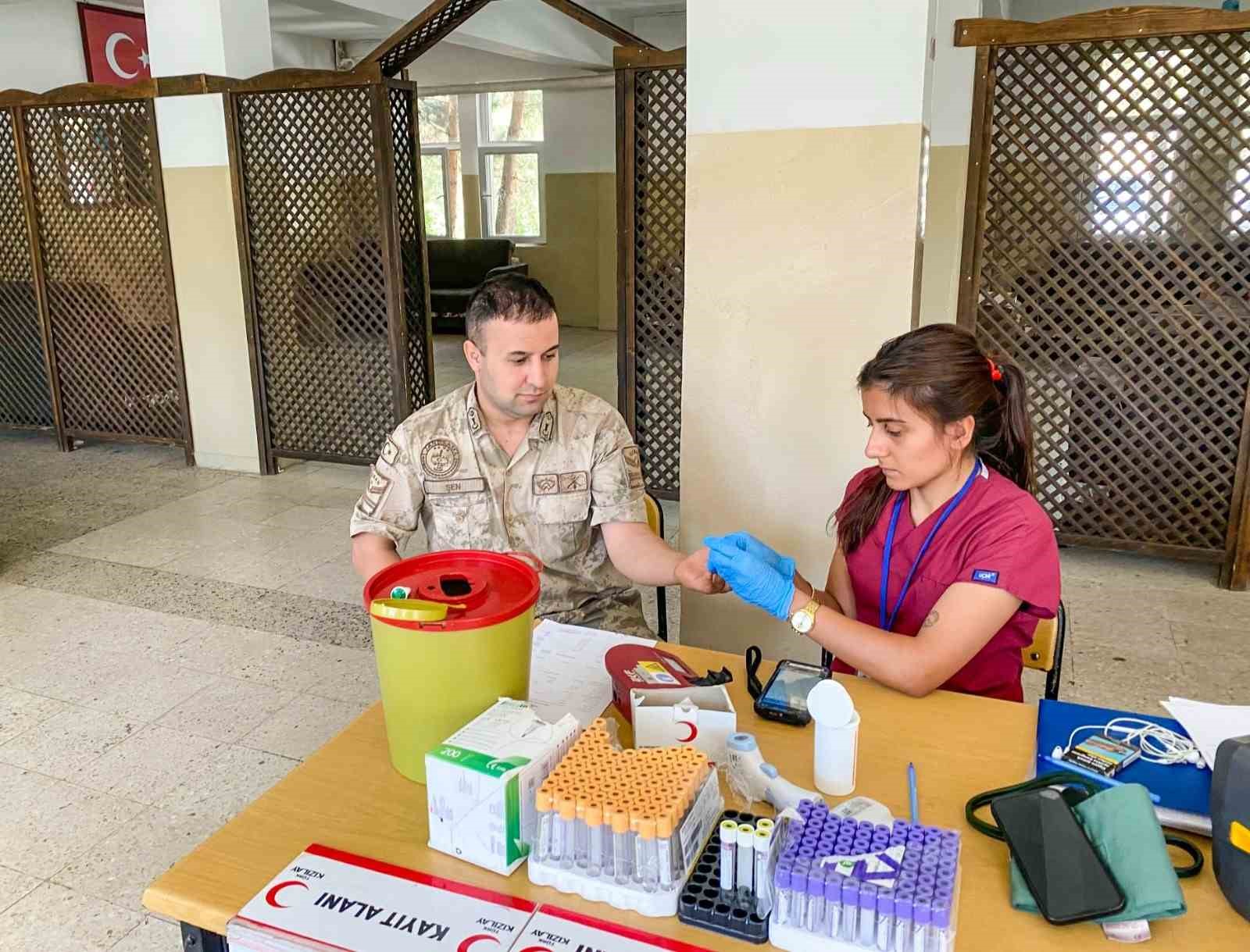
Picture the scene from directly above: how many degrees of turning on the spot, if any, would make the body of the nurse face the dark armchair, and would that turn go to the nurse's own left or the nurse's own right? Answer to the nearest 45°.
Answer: approximately 90° to the nurse's own right

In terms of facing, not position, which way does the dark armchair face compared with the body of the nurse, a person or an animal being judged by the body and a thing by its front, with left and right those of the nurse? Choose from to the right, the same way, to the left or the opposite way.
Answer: to the left

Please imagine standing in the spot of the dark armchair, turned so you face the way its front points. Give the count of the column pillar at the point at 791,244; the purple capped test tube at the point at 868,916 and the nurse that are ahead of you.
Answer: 3

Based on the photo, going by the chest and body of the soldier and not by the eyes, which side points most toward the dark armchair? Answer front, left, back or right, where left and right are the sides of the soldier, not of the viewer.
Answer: back

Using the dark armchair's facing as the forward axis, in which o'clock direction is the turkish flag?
The turkish flag is roughly at 2 o'clock from the dark armchair.

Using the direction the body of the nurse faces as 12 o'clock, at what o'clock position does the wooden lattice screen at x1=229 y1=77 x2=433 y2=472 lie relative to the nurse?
The wooden lattice screen is roughly at 3 o'clock from the nurse.

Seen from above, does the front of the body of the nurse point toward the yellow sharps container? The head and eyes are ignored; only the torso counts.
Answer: yes

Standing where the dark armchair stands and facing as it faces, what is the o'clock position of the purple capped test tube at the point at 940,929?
The purple capped test tube is roughly at 12 o'clock from the dark armchair.

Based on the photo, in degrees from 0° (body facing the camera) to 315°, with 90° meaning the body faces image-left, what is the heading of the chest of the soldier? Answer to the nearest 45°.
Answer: approximately 0°

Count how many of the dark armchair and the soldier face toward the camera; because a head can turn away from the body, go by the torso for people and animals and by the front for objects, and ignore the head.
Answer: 2

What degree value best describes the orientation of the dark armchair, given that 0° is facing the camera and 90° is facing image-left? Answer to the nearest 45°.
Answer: approximately 0°
